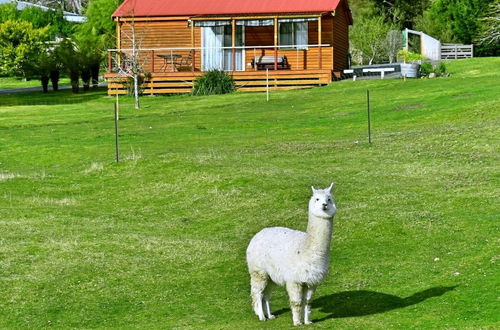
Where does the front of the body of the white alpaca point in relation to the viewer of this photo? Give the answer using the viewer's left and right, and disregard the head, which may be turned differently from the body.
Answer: facing the viewer and to the right of the viewer

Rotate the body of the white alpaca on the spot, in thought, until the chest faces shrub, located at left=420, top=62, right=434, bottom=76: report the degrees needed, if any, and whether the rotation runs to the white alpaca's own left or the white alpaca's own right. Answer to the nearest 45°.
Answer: approximately 135° to the white alpaca's own left

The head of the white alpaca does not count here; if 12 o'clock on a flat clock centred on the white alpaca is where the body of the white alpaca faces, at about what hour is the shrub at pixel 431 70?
The shrub is roughly at 8 o'clock from the white alpaca.

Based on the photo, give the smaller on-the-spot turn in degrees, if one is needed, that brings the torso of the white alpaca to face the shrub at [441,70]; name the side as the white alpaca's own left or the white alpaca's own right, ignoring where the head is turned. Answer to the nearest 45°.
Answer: approximately 135° to the white alpaca's own left
